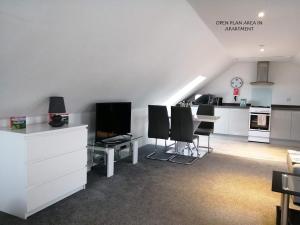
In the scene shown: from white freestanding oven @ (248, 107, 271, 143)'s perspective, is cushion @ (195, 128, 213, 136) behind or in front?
in front

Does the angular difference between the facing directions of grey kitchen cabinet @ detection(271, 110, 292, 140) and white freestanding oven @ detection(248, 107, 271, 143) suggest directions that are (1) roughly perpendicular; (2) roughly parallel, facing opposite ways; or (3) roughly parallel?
roughly parallel

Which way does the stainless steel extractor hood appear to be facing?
toward the camera

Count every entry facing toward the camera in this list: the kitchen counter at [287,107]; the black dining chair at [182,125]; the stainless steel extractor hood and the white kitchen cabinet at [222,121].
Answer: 3

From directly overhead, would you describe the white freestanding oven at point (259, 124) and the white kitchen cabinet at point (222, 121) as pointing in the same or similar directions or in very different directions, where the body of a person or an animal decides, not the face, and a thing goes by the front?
same or similar directions

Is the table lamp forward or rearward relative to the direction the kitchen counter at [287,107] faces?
forward

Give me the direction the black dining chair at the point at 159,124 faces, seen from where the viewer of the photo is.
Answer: facing away from the viewer and to the right of the viewer

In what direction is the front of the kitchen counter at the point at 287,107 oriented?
toward the camera

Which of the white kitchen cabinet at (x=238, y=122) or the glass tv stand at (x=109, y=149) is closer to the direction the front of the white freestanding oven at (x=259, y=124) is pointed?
the glass tv stand

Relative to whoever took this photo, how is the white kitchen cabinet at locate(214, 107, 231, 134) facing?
facing the viewer

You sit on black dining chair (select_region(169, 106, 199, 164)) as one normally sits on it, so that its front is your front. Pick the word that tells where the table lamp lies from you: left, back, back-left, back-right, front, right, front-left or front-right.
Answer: back

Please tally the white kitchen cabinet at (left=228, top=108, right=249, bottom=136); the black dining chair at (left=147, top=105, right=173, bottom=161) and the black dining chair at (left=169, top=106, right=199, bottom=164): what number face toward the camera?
1

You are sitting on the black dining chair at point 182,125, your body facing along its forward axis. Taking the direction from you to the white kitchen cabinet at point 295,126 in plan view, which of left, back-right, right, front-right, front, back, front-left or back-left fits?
front

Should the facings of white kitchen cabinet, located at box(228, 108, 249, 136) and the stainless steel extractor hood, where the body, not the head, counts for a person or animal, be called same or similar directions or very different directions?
same or similar directions

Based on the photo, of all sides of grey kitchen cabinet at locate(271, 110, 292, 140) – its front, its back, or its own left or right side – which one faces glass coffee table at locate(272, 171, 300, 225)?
front

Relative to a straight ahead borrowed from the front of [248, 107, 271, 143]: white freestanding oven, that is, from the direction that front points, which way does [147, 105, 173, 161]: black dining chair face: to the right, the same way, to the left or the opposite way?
the opposite way

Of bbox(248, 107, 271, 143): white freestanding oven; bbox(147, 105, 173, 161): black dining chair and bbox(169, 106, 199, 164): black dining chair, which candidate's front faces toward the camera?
the white freestanding oven
